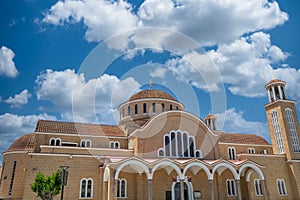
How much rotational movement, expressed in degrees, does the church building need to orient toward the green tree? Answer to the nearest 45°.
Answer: approximately 45° to its right

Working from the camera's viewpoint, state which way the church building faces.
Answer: facing the viewer
